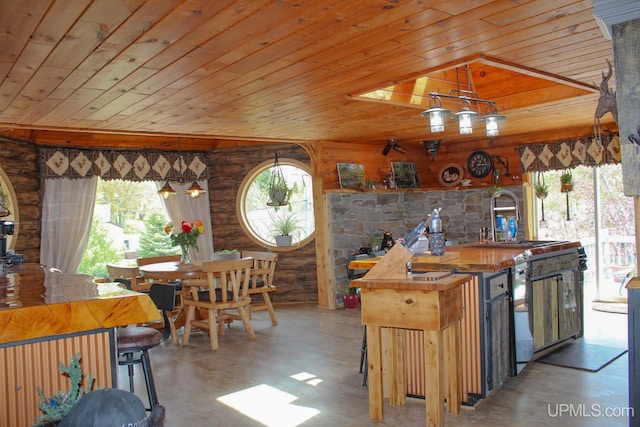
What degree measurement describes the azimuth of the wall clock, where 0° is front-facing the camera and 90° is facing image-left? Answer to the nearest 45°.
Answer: approximately 0°

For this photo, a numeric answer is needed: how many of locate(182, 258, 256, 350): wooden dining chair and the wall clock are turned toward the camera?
1

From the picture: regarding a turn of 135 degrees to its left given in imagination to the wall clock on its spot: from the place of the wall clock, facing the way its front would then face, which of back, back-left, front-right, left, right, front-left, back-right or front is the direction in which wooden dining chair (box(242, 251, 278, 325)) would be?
back

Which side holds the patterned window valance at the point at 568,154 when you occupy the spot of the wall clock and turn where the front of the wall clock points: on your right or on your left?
on your left

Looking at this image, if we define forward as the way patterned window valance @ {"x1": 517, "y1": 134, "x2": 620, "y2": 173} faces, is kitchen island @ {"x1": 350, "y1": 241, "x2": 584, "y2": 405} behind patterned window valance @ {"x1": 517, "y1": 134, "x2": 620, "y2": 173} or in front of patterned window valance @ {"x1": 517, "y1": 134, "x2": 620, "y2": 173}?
in front

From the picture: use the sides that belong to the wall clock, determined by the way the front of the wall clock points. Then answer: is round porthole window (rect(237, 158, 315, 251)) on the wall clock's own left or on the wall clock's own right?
on the wall clock's own right

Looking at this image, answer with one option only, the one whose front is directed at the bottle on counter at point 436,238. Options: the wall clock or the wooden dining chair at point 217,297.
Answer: the wall clock

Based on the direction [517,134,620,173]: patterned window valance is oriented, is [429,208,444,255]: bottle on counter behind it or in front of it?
in front

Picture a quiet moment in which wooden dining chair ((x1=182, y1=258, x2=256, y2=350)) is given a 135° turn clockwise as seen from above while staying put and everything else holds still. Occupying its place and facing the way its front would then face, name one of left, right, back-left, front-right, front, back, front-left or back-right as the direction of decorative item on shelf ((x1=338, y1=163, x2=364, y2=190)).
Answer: front-left

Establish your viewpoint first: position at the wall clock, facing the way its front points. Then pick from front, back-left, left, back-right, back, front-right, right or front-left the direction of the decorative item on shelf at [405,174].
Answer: right

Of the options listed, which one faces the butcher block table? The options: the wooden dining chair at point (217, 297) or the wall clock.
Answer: the wall clock

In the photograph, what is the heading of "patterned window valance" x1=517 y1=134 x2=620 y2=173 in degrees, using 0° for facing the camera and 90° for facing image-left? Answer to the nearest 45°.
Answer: approximately 45°

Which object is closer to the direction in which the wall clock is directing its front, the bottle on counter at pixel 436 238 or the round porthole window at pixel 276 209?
the bottle on counter

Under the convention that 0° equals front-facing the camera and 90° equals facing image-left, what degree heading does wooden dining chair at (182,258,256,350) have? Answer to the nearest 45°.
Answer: approximately 135°
